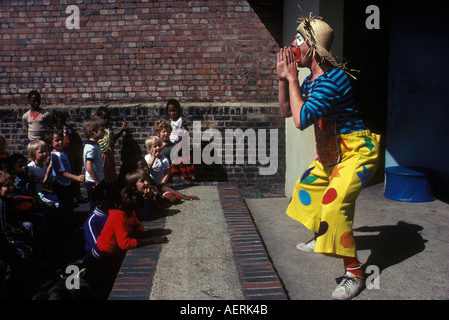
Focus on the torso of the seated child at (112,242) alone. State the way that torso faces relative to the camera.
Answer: to the viewer's right

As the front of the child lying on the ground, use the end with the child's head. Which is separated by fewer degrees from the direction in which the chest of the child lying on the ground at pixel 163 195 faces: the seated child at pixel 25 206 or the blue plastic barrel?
the blue plastic barrel

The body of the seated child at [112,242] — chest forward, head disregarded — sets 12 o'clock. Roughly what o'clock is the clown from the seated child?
The clown is roughly at 1 o'clock from the seated child.

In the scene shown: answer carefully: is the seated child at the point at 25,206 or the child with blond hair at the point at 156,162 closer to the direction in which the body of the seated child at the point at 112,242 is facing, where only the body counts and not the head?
the child with blond hair

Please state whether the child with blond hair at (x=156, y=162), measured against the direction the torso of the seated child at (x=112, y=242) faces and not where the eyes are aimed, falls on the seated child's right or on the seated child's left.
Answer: on the seated child's left

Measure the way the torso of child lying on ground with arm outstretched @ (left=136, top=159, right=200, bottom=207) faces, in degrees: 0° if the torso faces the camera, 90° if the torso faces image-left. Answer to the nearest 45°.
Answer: approximately 270°

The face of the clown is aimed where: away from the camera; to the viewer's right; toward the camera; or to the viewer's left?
to the viewer's left

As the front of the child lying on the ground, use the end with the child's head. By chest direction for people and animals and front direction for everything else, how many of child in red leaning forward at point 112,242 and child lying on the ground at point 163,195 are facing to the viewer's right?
2
